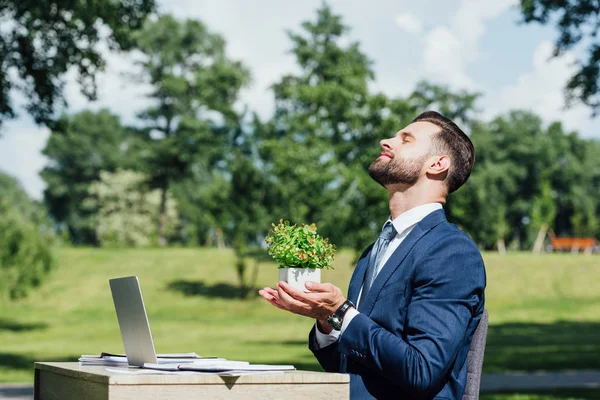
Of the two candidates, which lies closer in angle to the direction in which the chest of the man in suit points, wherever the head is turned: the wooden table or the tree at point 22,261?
the wooden table

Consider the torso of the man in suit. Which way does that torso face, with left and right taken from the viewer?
facing to the left of the viewer

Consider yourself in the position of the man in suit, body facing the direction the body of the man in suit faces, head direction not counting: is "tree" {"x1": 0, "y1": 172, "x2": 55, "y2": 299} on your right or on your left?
on your right

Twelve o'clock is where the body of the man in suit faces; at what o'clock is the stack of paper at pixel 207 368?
The stack of paper is roughly at 11 o'clock from the man in suit.

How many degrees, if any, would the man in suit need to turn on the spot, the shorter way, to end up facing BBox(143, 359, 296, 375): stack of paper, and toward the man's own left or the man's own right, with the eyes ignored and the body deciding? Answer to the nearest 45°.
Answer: approximately 45° to the man's own left

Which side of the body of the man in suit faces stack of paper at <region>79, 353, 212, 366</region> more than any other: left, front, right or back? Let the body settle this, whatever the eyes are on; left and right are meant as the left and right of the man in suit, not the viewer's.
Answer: front

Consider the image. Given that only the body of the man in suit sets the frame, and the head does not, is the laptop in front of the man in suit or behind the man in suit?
in front

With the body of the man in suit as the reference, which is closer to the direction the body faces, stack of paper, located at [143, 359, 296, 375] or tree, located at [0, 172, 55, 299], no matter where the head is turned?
the stack of paper

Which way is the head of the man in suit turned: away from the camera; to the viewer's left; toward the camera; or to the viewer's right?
to the viewer's left
